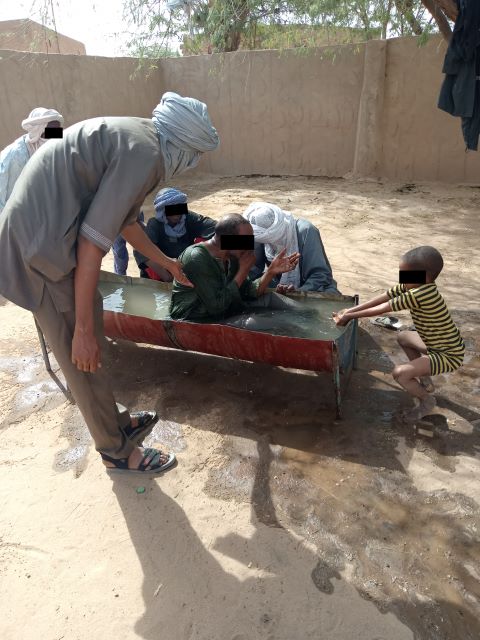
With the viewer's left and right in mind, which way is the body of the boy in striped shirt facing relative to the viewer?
facing to the left of the viewer

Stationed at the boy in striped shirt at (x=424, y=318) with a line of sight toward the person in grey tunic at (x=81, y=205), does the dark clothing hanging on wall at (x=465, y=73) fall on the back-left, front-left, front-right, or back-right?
back-right

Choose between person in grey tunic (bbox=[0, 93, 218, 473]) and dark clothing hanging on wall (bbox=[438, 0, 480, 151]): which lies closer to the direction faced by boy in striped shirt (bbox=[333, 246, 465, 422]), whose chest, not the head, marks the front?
the person in grey tunic

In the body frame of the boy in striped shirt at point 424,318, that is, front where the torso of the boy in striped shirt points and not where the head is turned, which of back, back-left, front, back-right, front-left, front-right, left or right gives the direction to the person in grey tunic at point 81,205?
front-left

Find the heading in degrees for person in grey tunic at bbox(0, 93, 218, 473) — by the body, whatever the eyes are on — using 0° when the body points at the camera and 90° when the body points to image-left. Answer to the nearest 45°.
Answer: approximately 270°

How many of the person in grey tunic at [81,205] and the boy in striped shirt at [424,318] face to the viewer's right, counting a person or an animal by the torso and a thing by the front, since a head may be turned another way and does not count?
1

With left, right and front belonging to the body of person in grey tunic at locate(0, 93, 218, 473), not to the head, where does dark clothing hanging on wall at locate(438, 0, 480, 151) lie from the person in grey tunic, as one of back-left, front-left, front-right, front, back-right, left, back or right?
front-left

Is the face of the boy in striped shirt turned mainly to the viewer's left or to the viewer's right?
to the viewer's left

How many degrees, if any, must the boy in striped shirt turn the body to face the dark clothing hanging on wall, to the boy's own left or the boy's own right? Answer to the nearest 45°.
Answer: approximately 90° to the boy's own right

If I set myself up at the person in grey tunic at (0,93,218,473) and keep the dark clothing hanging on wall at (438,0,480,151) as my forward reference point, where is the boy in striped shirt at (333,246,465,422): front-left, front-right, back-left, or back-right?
front-right

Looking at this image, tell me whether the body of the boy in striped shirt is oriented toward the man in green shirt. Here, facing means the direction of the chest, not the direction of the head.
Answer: yes
